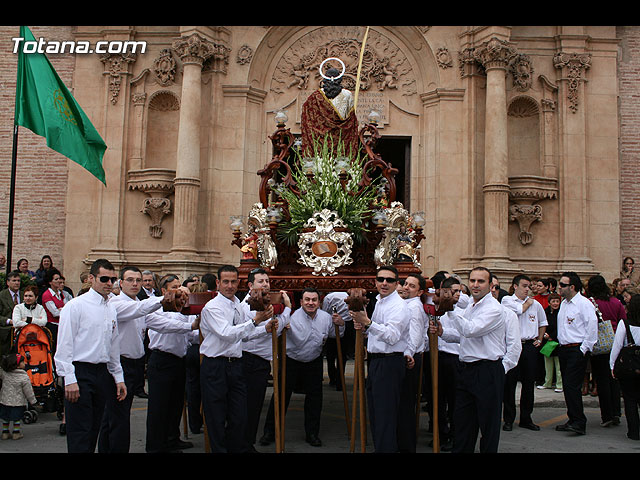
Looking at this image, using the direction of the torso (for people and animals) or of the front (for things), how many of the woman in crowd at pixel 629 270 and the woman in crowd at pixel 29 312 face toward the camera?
2

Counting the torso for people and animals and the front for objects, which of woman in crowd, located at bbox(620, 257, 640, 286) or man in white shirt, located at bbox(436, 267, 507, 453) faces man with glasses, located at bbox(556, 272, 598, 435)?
the woman in crowd

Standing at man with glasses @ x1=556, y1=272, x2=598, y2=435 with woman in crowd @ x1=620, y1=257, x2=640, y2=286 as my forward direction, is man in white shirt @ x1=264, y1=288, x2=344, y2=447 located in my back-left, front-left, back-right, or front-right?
back-left

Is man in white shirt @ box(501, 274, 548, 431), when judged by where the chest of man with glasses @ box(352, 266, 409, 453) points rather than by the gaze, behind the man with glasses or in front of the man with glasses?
behind

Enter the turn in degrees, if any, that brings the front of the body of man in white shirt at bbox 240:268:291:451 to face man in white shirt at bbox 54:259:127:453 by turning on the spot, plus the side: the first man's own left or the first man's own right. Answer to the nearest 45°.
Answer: approximately 90° to the first man's own right

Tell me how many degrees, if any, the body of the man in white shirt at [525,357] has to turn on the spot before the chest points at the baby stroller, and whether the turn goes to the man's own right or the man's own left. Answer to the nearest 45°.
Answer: approximately 45° to the man's own right

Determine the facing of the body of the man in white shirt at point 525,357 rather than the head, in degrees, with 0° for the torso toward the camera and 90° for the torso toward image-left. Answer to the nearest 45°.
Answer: approximately 45°

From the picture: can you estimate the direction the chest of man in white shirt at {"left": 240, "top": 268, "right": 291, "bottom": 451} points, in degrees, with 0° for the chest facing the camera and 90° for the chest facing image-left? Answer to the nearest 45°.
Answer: approximately 315°

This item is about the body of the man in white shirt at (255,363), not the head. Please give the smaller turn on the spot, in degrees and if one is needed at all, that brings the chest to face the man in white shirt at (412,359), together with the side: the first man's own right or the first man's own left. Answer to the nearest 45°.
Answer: approximately 45° to the first man's own left

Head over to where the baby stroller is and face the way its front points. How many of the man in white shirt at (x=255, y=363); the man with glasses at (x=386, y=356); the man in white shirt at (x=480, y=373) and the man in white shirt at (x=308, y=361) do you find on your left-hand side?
4
